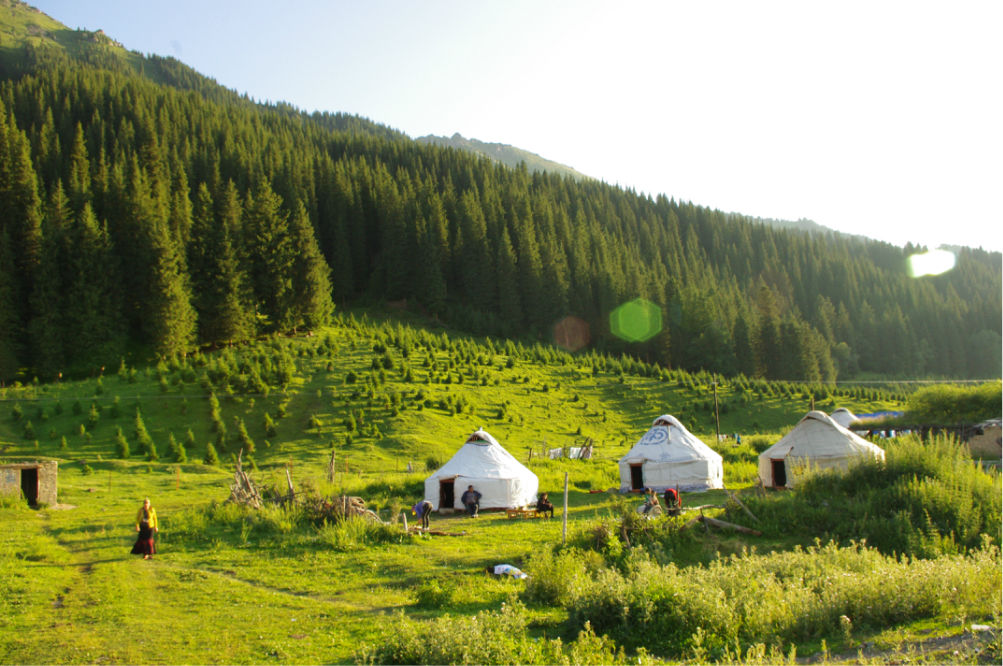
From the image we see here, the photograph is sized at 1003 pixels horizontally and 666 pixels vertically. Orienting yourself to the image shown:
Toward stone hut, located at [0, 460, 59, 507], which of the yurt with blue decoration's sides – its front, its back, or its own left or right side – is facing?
front

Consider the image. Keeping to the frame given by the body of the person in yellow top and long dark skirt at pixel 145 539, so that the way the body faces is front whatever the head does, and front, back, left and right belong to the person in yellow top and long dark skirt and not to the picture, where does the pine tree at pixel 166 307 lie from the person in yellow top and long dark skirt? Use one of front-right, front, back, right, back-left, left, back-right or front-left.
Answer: back

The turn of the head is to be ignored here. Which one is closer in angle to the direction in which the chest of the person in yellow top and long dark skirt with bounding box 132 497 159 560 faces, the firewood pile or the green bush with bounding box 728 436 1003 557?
the green bush

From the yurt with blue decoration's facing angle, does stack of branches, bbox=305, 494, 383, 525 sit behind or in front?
in front

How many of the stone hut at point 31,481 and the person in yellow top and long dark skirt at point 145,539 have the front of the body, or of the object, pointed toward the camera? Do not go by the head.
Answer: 2

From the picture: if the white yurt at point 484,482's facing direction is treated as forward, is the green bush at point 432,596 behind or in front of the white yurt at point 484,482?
in front

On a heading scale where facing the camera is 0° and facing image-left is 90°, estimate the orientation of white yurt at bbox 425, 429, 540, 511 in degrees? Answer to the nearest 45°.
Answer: approximately 45°

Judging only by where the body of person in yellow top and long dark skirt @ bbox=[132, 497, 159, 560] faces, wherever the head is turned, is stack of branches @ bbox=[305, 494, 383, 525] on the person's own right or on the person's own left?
on the person's own left
